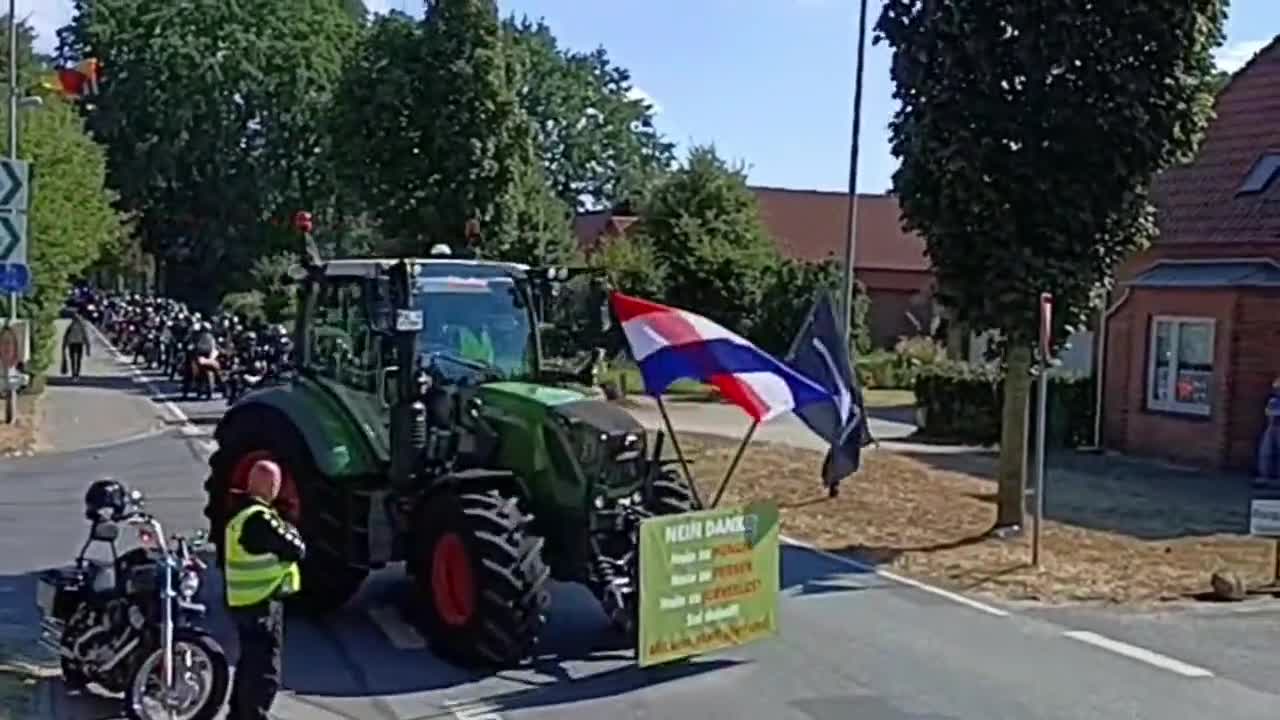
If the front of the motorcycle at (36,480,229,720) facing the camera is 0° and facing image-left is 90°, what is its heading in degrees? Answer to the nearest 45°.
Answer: approximately 315°

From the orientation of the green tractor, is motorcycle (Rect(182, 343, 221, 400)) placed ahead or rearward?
rearward

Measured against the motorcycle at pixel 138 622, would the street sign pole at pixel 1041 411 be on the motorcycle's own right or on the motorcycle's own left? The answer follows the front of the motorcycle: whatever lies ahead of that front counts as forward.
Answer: on the motorcycle's own left

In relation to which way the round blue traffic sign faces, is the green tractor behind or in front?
in front

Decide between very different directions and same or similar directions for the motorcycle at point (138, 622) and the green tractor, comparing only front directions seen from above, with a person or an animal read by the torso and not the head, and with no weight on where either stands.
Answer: same or similar directions

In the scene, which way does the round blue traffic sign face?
toward the camera

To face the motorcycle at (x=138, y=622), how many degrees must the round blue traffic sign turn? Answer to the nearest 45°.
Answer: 0° — it already faces it

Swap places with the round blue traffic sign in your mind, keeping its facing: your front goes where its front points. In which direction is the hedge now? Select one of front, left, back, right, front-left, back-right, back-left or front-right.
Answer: left

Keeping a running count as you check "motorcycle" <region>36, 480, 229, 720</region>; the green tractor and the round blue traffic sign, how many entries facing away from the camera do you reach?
0

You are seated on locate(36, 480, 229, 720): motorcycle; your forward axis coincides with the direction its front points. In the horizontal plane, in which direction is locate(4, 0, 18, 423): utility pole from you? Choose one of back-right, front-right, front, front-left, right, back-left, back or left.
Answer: back-left

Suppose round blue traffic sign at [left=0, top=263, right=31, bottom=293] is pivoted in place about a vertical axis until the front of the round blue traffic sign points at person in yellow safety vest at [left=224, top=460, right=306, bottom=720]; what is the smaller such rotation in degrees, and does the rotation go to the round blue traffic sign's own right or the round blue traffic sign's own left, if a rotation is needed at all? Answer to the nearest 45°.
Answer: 0° — it already faces them

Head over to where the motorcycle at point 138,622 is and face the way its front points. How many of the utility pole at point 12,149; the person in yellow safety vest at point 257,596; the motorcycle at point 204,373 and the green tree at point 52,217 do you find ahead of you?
1

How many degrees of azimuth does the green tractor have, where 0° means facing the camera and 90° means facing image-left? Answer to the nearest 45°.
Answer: approximately 315°

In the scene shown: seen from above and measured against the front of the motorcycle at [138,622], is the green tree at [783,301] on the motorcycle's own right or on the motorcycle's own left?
on the motorcycle's own left

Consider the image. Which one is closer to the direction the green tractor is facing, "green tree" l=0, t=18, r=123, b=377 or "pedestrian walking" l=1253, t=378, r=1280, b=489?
the pedestrian walking

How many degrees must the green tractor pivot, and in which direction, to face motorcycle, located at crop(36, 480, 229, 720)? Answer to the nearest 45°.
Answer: approximately 90° to its right

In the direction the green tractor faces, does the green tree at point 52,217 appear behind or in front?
behind

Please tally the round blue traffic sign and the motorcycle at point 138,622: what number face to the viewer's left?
0

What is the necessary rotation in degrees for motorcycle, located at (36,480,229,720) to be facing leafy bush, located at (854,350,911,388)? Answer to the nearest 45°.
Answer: approximately 90° to its left
